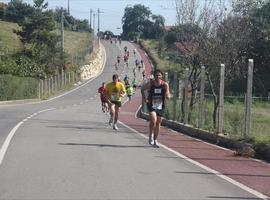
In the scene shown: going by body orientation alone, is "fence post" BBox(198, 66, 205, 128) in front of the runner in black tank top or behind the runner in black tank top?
behind

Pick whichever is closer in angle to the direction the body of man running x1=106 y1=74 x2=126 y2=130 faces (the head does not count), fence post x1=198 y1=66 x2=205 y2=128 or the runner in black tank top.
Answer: the runner in black tank top

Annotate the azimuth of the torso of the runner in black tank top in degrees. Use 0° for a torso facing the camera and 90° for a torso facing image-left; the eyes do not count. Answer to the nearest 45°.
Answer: approximately 0°

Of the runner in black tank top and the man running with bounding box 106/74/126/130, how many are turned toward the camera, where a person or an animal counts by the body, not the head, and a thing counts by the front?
2

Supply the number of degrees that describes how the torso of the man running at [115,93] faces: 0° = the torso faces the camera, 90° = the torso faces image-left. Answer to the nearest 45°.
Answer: approximately 0°

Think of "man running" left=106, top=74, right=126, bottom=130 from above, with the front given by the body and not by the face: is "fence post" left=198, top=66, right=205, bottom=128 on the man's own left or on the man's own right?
on the man's own left
